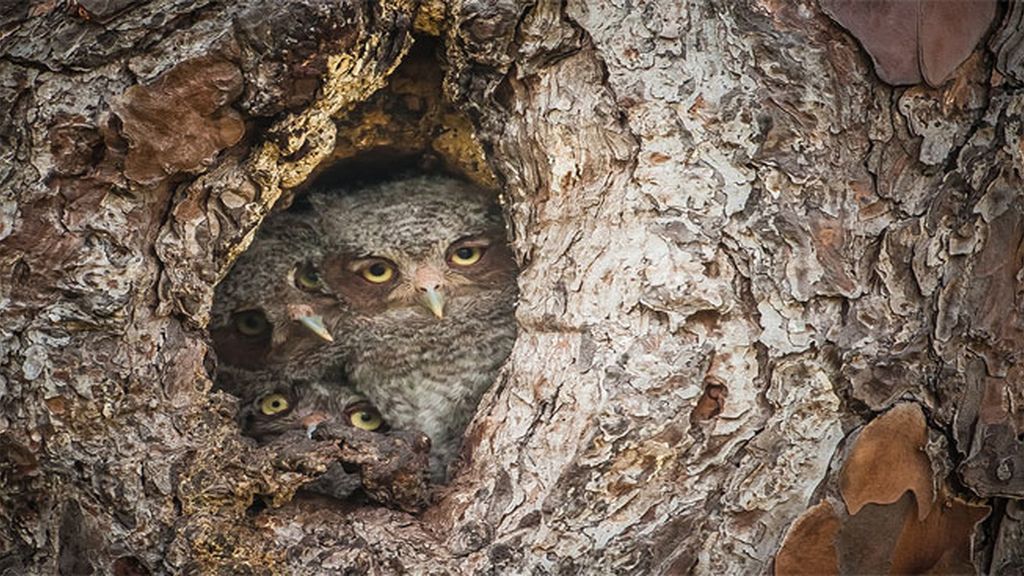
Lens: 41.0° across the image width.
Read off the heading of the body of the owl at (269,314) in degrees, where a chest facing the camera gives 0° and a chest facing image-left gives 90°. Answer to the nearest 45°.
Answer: approximately 315°

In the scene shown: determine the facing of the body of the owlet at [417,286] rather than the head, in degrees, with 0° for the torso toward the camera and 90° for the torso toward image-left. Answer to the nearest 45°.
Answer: approximately 0°
